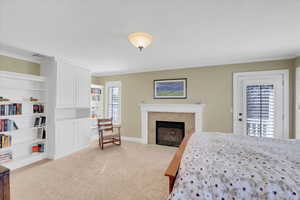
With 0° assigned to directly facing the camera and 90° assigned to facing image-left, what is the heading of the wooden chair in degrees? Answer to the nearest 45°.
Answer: approximately 315°

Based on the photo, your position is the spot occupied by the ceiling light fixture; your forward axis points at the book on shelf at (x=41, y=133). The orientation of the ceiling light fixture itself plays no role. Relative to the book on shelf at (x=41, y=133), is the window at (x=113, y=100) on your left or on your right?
right

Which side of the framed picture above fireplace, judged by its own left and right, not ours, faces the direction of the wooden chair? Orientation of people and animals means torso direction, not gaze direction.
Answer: right

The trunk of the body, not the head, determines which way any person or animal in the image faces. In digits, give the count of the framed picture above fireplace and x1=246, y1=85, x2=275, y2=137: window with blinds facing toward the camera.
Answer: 2

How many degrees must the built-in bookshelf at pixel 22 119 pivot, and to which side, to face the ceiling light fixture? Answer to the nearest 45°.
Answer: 0° — it already faces it

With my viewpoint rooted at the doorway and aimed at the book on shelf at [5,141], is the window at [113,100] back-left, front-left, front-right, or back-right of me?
front-right

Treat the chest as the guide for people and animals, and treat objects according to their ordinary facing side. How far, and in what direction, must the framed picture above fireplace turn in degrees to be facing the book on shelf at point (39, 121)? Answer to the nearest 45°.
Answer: approximately 45° to its right

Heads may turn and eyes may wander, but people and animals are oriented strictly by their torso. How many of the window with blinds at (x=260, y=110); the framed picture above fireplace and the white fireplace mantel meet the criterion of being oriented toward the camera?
3

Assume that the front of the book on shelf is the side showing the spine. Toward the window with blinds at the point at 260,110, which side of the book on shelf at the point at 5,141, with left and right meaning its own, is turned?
front

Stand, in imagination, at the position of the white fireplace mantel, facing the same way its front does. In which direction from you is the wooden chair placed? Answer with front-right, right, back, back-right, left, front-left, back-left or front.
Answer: right

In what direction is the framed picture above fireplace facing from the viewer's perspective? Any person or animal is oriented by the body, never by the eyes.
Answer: toward the camera

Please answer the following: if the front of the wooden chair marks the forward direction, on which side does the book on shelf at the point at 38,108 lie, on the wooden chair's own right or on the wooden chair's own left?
on the wooden chair's own right

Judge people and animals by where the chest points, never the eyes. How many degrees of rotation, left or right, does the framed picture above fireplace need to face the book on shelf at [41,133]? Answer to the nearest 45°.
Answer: approximately 45° to its right

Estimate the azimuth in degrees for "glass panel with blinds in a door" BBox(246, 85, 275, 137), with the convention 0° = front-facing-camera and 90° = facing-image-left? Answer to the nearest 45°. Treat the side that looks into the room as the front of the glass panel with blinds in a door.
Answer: approximately 0°
